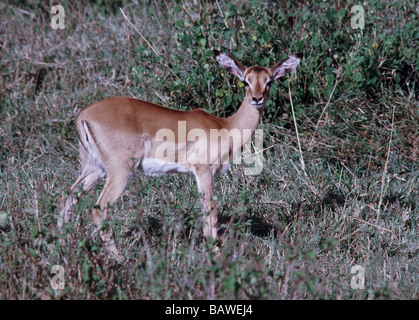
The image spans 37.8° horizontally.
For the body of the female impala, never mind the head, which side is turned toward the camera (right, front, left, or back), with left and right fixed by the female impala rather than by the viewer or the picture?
right
